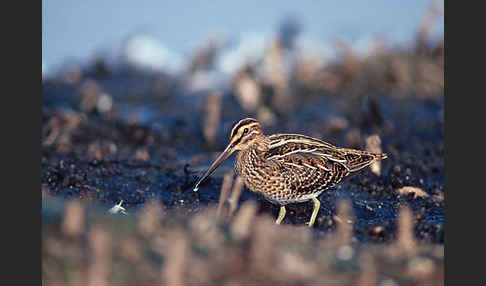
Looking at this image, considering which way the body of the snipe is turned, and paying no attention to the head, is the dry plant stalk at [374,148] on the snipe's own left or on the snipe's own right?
on the snipe's own right

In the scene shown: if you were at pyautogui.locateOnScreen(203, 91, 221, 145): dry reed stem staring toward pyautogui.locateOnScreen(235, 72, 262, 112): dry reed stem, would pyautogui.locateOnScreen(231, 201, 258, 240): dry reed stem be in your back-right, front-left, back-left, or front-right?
back-right

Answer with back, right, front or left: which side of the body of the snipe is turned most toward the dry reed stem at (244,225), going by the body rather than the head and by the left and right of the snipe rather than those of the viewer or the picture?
left

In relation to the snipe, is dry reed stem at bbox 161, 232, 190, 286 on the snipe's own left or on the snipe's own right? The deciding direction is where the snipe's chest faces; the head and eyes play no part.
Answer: on the snipe's own left

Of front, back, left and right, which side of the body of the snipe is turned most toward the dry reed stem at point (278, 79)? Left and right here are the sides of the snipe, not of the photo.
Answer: right

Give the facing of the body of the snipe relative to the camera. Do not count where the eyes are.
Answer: to the viewer's left

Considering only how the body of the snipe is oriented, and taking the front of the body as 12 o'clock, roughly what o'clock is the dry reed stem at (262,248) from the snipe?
The dry reed stem is roughly at 9 o'clock from the snipe.

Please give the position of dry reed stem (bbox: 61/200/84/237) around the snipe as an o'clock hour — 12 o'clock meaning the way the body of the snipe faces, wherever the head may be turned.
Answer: The dry reed stem is roughly at 10 o'clock from the snipe.

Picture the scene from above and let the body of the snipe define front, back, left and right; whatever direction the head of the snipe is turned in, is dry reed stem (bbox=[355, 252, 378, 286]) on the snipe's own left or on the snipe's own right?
on the snipe's own left

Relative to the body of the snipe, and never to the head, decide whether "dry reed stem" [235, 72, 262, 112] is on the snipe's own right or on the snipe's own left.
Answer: on the snipe's own right
